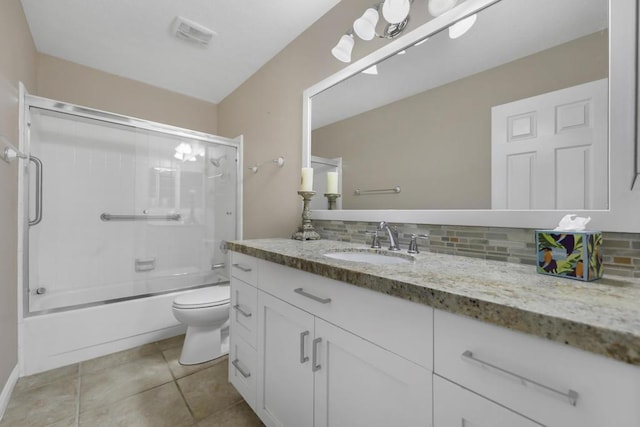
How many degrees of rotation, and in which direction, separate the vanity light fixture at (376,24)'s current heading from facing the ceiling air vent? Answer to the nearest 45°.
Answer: approximately 45° to its right

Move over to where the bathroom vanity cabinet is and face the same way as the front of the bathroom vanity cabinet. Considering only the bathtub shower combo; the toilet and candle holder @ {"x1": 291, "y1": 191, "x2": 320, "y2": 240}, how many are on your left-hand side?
0

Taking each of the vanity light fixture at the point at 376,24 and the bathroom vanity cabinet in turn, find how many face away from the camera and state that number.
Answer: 0

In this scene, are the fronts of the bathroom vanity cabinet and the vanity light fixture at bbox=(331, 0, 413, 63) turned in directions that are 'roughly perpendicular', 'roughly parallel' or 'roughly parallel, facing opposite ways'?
roughly parallel

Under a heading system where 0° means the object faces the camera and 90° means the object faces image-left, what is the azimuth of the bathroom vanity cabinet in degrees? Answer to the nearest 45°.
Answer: approximately 45°

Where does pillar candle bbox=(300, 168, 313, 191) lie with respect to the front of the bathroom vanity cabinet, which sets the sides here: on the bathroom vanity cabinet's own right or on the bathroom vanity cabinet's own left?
on the bathroom vanity cabinet's own right

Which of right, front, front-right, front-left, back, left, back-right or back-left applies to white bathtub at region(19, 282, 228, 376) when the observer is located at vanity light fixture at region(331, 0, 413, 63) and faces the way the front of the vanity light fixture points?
front-right

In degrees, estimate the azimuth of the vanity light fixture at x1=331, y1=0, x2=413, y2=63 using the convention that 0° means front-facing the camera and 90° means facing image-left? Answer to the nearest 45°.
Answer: approximately 45°

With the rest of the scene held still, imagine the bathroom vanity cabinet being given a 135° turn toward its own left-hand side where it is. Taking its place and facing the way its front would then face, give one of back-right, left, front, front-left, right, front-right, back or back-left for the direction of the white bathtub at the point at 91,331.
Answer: back
